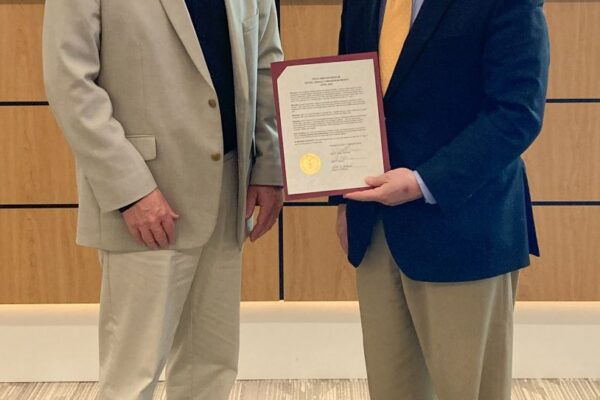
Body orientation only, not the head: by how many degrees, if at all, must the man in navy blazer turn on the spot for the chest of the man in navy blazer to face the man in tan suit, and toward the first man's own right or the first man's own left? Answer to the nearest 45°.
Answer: approximately 45° to the first man's own right

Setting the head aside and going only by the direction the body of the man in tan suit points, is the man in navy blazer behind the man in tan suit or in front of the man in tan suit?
in front

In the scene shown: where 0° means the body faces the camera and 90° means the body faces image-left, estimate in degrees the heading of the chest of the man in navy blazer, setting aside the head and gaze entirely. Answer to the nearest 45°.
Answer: approximately 45°

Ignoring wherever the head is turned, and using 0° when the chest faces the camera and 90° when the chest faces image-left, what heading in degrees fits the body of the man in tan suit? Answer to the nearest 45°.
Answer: approximately 315°

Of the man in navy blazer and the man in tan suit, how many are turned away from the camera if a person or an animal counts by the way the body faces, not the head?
0
